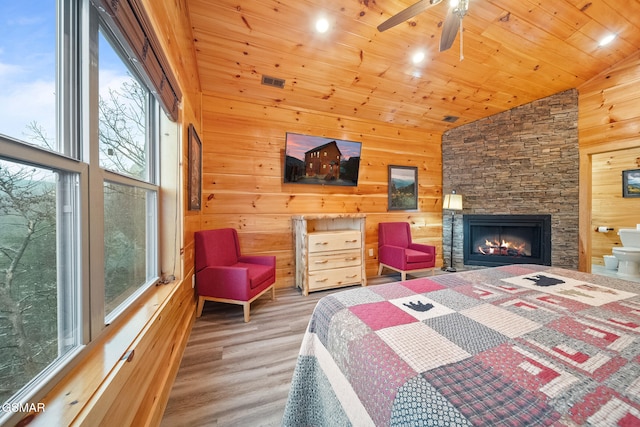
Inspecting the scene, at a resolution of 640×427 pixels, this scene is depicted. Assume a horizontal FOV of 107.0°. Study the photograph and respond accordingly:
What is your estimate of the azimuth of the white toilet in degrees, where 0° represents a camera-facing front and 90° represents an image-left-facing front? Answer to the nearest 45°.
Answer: approximately 45°

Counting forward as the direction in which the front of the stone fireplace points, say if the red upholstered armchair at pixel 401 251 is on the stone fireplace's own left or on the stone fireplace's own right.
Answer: on the stone fireplace's own right

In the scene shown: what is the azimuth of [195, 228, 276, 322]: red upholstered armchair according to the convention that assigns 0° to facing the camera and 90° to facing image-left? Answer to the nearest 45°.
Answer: approximately 315°

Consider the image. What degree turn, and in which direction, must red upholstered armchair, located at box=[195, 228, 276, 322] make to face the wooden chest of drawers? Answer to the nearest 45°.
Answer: approximately 45° to its left

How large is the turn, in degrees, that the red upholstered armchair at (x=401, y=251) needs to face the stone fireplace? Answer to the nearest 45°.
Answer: approximately 45° to its left

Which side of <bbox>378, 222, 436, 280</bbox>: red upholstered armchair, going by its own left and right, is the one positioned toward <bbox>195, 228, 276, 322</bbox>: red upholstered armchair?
right

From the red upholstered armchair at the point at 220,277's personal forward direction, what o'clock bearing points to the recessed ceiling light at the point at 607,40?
The recessed ceiling light is roughly at 11 o'clock from the red upholstered armchair.

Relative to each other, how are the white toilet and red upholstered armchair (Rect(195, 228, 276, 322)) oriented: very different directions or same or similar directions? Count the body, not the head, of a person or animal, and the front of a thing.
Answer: very different directions

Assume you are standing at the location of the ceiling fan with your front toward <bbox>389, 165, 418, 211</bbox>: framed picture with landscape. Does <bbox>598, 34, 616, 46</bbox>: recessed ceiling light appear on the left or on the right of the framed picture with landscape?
right
